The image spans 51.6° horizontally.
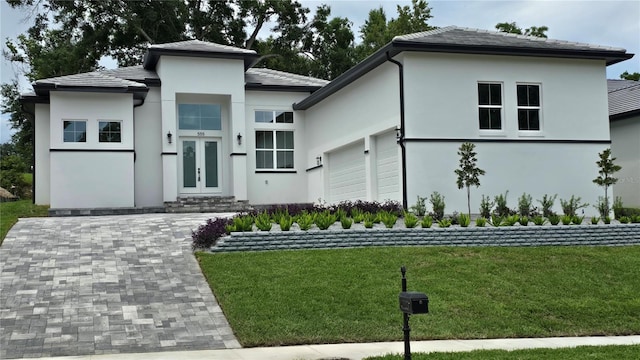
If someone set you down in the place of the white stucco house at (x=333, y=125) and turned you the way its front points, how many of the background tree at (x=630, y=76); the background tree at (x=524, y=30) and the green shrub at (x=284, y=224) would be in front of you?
1

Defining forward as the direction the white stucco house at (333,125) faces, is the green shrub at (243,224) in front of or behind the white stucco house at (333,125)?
in front

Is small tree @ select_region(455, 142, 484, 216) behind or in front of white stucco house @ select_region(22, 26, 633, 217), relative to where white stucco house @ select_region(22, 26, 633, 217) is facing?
in front

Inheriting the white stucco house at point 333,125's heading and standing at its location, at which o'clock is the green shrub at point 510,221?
The green shrub is roughly at 11 o'clock from the white stucco house.

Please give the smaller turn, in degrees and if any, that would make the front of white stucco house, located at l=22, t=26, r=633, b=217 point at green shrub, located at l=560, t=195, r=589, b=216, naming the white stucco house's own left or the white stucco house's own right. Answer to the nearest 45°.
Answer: approximately 45° to the white stucco house's own left

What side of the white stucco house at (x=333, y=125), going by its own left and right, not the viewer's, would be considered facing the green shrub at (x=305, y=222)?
front

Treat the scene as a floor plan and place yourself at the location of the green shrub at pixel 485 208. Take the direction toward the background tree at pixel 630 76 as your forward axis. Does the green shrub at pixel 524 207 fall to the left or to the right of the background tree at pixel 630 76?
right

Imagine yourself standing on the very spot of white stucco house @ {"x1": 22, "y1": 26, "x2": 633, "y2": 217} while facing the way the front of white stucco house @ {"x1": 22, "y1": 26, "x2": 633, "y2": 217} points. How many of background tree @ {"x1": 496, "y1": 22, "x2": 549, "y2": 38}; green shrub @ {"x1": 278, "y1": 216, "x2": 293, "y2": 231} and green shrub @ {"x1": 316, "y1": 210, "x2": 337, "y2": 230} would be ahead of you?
2

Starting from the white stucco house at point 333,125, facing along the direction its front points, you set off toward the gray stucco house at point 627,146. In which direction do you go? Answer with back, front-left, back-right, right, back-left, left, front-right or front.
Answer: left

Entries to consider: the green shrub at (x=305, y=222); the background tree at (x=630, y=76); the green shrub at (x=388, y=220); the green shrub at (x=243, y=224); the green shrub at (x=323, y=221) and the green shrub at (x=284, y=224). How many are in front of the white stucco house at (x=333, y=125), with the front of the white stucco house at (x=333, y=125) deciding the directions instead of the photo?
5

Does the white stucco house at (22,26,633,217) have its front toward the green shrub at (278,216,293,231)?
yes

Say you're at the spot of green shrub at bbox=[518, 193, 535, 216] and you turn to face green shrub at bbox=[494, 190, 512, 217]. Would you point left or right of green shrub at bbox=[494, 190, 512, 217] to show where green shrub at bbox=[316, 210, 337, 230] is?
left

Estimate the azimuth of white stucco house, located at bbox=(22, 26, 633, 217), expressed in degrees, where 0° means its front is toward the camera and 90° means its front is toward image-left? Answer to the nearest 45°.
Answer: approximately 0°

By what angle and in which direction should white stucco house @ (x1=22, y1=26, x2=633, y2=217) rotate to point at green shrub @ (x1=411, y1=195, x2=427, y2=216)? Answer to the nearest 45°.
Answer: approximately 45° to its left

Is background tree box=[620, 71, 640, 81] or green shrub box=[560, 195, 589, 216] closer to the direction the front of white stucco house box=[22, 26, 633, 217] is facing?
the green shrub

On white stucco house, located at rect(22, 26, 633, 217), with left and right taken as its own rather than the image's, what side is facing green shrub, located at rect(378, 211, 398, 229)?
front
